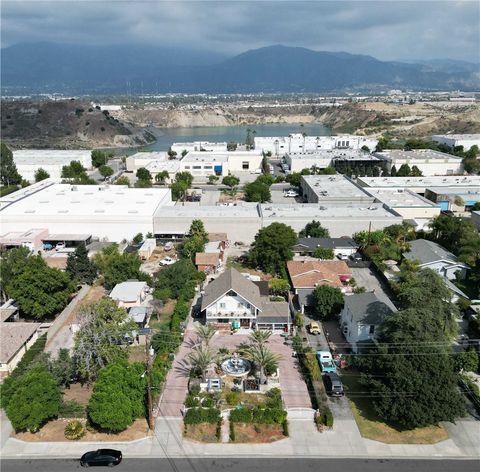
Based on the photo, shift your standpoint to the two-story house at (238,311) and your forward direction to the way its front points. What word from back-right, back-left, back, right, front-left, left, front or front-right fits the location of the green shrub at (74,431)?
front-right

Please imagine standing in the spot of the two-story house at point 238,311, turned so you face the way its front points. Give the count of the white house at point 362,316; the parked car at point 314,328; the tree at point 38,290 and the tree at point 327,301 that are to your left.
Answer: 3

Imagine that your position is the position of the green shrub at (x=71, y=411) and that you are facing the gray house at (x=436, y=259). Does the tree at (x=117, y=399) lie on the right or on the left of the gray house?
right

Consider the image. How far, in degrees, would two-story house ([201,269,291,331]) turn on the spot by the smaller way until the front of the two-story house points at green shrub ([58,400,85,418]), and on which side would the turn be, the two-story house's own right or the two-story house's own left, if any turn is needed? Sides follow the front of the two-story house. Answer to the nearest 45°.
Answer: approximately 45° to the two-story house's own right

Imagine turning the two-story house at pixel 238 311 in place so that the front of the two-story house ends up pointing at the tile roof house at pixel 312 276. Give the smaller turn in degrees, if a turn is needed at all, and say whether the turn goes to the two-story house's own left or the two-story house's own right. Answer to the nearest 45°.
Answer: approximately 135° to the two-story house's own left

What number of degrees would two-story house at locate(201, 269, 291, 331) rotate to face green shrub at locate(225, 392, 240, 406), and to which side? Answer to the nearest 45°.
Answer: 0° — it already faces it

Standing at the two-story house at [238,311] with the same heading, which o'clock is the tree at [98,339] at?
The tree is roughly at 2 o'clock from the two-story house.

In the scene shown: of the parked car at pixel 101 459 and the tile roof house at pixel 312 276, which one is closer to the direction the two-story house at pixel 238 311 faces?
the parked car

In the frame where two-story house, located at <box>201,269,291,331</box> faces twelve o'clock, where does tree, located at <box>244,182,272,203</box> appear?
The tree is roughly at 6 o'clock from the two-story house.

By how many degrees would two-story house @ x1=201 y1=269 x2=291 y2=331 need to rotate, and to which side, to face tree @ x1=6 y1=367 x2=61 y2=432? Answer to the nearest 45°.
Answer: approximately 45° to its right

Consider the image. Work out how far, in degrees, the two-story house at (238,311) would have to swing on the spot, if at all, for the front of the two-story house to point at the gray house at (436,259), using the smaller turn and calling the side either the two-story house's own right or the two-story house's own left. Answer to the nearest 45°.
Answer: approximately 135° to the two-story house's own left

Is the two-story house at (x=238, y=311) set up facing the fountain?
yes

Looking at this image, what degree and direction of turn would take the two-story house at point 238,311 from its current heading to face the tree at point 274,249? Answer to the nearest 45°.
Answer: approximately 180°

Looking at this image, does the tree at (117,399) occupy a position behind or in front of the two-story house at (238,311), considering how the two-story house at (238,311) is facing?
in front

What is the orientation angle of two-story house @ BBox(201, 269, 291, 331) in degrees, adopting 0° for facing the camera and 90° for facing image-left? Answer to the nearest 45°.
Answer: approximately 0°

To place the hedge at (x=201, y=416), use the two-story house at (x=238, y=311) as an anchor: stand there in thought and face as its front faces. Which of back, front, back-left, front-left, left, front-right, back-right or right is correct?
front
